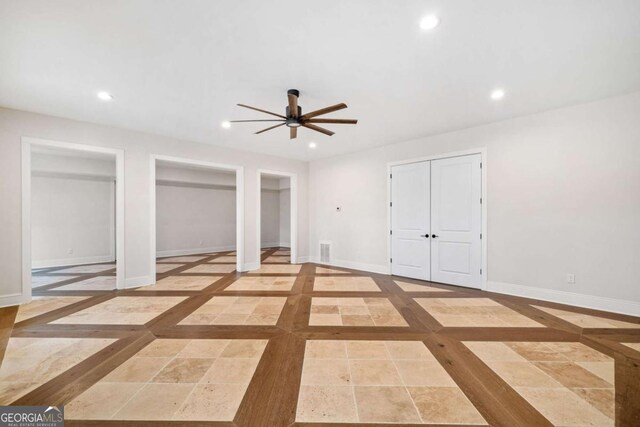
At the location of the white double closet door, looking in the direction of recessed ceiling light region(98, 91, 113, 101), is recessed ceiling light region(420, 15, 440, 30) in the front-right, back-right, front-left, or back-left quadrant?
front-left

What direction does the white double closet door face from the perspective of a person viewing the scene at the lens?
facing the viewer and to the left of the viewer

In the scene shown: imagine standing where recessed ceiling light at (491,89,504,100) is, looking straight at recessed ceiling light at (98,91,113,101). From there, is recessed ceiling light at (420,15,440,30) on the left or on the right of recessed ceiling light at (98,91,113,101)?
left

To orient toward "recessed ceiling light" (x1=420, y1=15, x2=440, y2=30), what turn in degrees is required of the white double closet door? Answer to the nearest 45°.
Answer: approximately 45° to its left

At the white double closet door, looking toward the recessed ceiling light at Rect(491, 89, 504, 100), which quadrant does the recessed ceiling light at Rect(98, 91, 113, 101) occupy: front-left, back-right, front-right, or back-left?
front-right

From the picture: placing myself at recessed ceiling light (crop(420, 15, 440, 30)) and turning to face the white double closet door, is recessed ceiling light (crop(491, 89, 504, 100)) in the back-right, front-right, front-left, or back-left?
front-right

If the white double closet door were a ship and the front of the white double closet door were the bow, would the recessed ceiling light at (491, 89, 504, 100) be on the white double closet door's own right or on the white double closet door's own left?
on the white double closet door's own left

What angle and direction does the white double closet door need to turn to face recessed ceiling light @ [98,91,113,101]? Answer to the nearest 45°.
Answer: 0° — it already faces it
